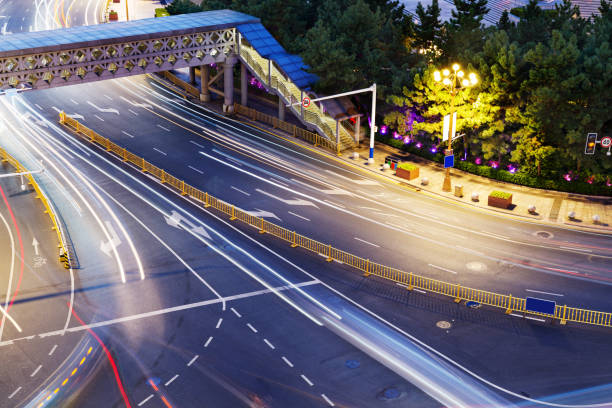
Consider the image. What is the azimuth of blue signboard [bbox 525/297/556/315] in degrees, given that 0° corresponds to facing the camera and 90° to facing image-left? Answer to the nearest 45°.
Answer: approximately 0°
